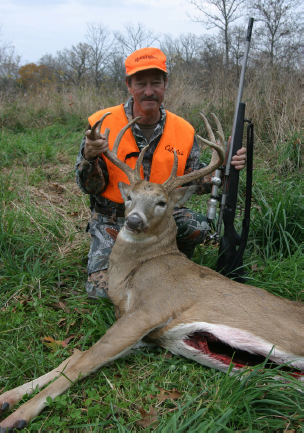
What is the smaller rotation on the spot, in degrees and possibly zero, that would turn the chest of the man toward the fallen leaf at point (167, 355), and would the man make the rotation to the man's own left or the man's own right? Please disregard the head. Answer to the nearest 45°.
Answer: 0° — they already face it

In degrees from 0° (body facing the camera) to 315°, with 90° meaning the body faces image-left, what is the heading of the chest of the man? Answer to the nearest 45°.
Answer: approximately 0°

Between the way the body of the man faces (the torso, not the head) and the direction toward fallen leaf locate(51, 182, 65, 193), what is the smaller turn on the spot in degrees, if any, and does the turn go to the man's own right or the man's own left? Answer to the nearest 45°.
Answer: approximately 135° to the man's own right

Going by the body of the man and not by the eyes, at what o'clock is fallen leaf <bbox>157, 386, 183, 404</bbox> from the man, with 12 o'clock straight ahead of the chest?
The fallen leaf is roughly at 12 o'clock from the man.

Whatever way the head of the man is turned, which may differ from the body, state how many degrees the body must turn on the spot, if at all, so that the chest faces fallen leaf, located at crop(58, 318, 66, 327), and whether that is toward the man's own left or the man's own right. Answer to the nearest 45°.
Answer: approximately 45° to the man's own right
